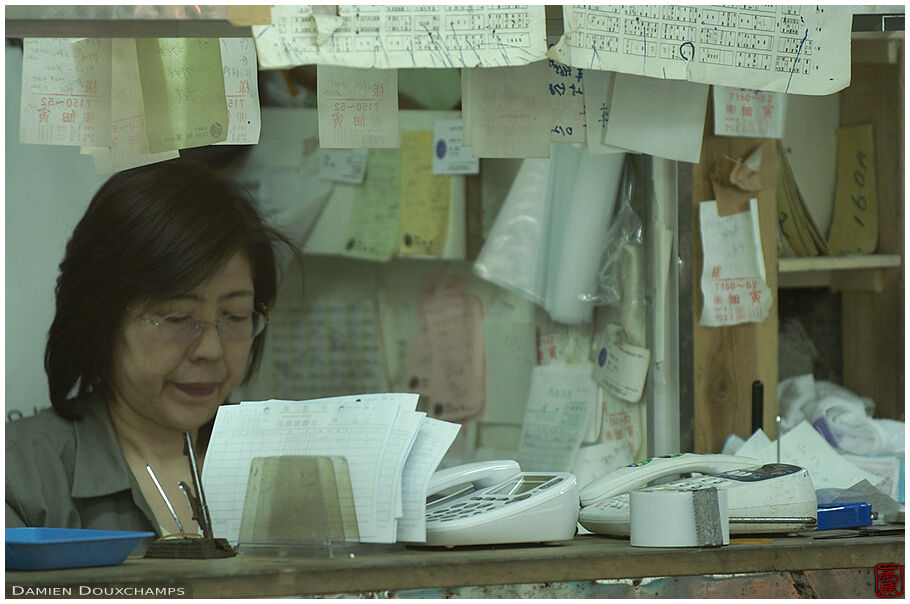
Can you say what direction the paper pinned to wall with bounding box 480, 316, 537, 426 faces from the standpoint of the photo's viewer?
facing the viewer

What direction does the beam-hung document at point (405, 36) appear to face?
toward the camera

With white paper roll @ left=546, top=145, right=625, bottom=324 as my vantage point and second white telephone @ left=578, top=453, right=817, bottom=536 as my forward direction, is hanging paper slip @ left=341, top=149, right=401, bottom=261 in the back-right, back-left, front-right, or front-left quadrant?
back-right

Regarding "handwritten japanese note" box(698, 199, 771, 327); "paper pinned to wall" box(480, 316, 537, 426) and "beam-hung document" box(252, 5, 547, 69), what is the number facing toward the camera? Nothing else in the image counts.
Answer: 3

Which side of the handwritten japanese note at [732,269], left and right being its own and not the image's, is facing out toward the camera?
front

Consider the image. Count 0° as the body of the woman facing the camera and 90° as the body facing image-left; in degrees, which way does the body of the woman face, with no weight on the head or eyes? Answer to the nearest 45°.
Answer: approximately 315°

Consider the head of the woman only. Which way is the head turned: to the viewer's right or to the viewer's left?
to the viewer's right

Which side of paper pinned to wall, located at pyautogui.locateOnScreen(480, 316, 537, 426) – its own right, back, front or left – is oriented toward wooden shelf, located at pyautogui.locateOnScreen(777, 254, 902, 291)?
left
